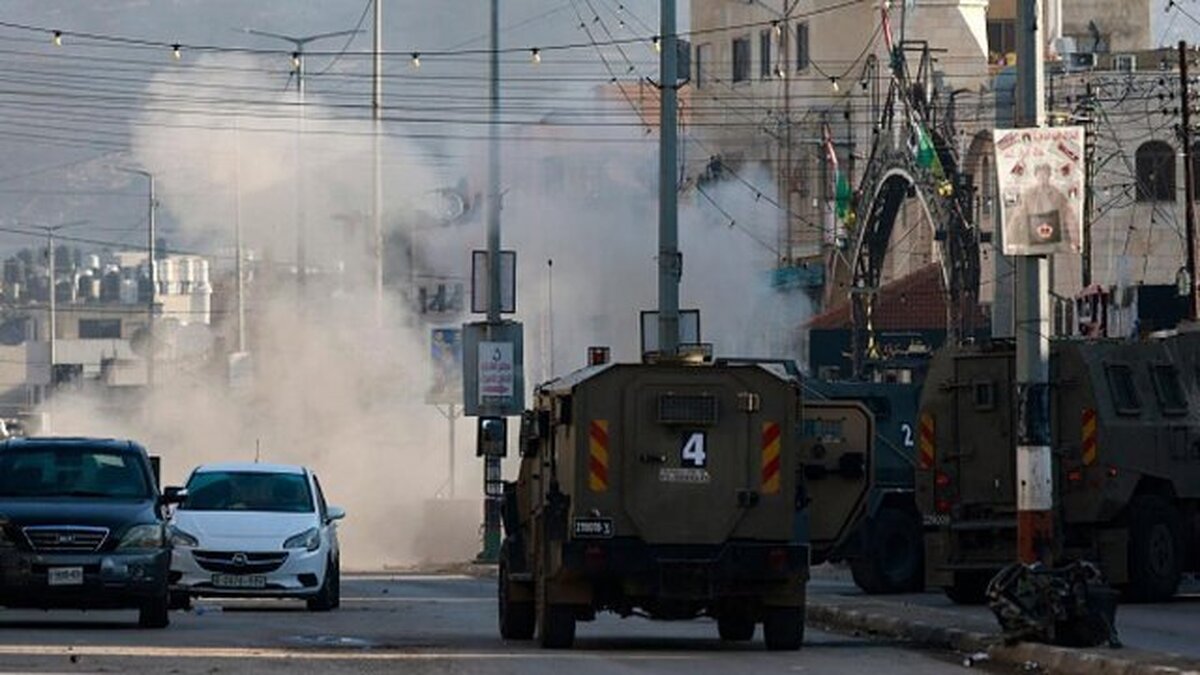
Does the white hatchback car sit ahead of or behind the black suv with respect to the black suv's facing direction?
behind

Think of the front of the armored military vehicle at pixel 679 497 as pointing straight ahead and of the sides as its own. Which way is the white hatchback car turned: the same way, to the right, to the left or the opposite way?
the opposite way

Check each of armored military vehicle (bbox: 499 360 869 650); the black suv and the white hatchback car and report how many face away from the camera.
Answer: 1

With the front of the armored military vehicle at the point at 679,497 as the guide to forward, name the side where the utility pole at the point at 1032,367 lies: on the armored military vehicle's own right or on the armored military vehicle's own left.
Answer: on the armored military vehicle's own right

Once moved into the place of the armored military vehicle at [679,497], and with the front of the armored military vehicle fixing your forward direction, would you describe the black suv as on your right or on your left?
on your left

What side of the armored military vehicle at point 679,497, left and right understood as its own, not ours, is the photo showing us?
back

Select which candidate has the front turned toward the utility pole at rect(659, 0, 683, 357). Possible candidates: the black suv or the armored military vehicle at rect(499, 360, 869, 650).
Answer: the armored military vehicle

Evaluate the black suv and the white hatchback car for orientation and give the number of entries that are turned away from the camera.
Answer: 0

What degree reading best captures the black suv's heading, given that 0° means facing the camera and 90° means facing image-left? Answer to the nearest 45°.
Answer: approximately 0°

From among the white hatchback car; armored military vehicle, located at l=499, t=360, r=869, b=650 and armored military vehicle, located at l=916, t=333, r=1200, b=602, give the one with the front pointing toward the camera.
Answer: the white hatchback car

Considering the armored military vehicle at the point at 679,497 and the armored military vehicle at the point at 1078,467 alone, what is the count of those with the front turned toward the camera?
0

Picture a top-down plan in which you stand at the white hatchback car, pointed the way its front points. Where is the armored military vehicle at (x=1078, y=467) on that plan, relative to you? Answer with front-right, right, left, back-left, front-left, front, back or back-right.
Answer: left
